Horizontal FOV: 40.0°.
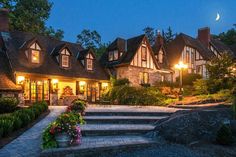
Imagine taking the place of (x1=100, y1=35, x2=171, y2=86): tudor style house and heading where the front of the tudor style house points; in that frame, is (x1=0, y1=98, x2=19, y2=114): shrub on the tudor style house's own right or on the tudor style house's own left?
on the tudor style house's own right

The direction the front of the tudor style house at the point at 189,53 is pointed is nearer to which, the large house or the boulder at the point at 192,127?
the boulder

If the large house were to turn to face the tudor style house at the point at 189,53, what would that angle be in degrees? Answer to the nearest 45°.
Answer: approximately 90° to its left

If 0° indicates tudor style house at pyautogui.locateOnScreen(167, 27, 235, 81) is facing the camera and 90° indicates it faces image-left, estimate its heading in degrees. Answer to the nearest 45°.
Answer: approximately 315°

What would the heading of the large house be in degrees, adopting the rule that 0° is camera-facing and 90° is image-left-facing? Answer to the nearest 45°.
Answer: approximately 315°

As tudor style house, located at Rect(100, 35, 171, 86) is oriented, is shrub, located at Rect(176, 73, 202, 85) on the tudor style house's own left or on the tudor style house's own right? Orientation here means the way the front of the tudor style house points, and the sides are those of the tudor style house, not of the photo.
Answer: on the tudor style house's own left
